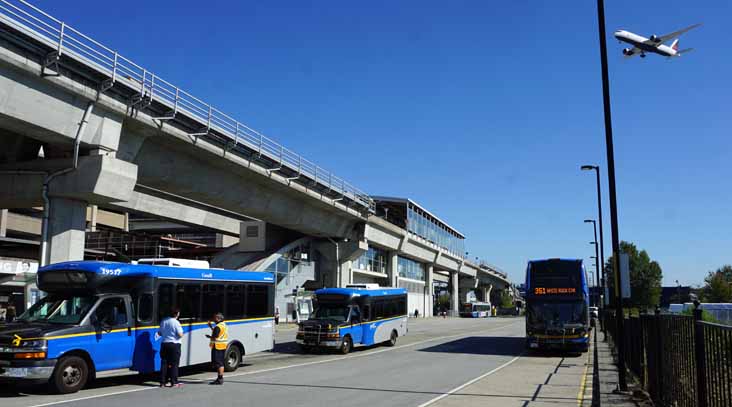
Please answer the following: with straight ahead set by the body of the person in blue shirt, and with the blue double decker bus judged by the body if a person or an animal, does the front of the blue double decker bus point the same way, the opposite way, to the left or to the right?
the opposite way

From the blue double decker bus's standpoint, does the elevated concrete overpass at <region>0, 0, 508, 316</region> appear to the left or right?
on its right

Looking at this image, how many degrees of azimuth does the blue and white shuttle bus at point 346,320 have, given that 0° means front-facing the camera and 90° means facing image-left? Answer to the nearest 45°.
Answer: approximately 45°

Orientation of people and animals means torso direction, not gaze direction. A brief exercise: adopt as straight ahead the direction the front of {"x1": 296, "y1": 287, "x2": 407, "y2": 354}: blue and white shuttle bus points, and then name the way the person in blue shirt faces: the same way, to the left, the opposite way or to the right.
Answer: the opposite way

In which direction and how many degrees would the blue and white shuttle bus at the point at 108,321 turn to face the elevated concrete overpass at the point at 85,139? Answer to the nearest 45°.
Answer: approximately 135° to its right

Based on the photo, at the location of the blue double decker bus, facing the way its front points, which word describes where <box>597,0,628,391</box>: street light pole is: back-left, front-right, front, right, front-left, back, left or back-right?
front

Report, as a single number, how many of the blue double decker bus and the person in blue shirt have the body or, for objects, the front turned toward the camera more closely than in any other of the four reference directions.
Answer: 1

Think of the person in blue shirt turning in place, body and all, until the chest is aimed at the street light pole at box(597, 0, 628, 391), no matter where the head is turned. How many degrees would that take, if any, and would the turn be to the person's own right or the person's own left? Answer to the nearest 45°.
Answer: approximately 45° to the person's own right

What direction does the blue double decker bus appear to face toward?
toward the camera

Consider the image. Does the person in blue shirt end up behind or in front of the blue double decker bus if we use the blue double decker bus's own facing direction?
in front

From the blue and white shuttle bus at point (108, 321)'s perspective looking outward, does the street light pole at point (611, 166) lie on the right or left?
on its left

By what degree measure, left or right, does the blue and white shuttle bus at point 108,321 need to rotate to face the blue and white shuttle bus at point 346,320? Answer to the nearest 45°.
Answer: approximately 180°

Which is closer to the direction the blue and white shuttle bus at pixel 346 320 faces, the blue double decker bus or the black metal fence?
the black metal fence

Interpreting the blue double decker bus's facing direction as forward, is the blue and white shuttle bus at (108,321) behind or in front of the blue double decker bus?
in front

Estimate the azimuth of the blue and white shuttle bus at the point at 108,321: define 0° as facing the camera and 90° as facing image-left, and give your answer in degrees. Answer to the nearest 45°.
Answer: approximately 45°
